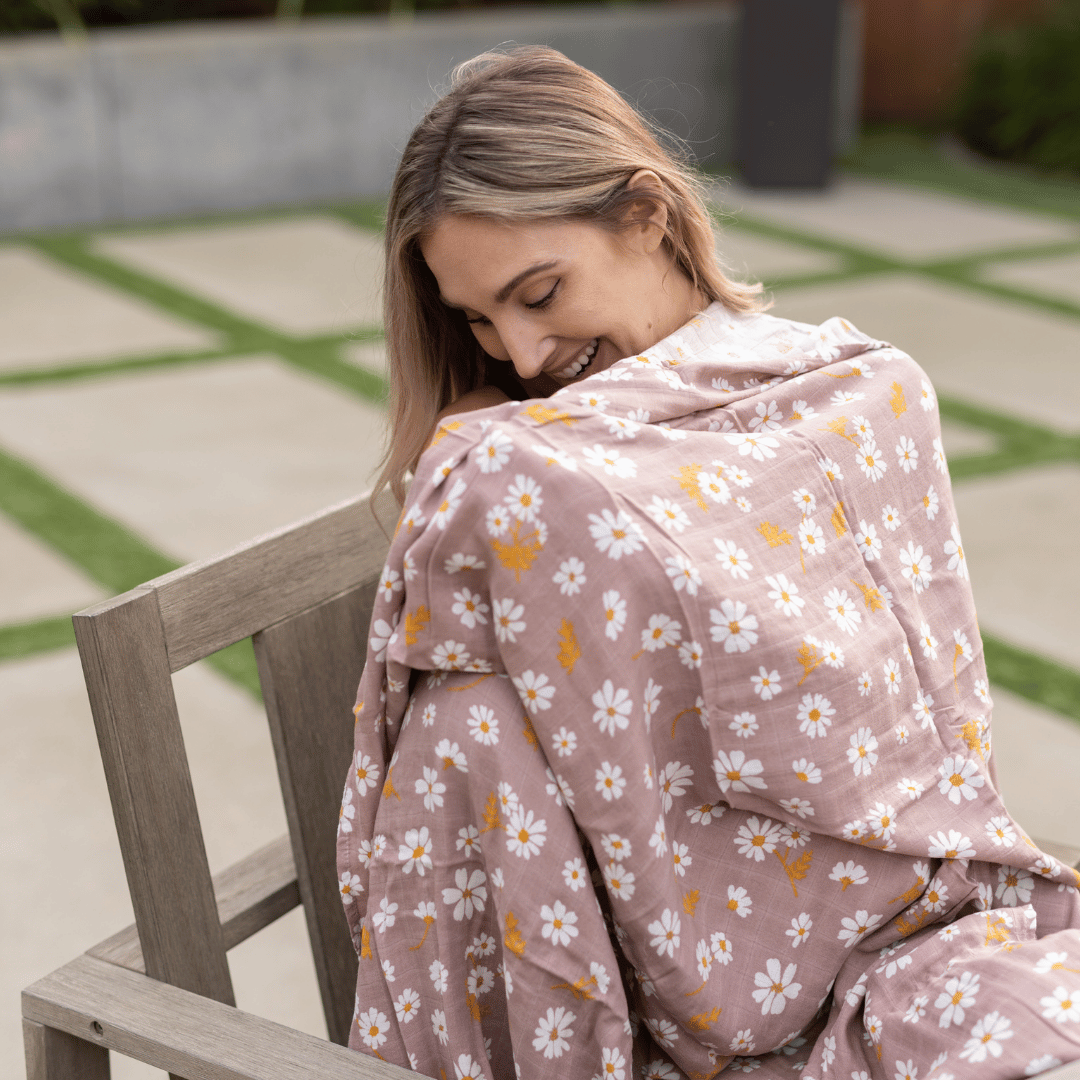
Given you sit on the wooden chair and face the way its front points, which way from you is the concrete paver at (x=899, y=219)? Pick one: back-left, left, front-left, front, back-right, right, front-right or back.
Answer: left

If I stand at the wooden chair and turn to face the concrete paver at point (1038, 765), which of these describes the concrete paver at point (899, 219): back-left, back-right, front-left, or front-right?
front-left

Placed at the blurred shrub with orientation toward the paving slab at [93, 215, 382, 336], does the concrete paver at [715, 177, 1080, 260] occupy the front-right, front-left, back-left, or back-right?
front-left

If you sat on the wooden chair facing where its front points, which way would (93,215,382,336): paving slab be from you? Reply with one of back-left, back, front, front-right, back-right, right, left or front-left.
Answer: back-left

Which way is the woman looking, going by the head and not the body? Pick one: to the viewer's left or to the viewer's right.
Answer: to the viewer's left

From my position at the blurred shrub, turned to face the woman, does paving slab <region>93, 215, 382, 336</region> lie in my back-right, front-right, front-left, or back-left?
front-right
